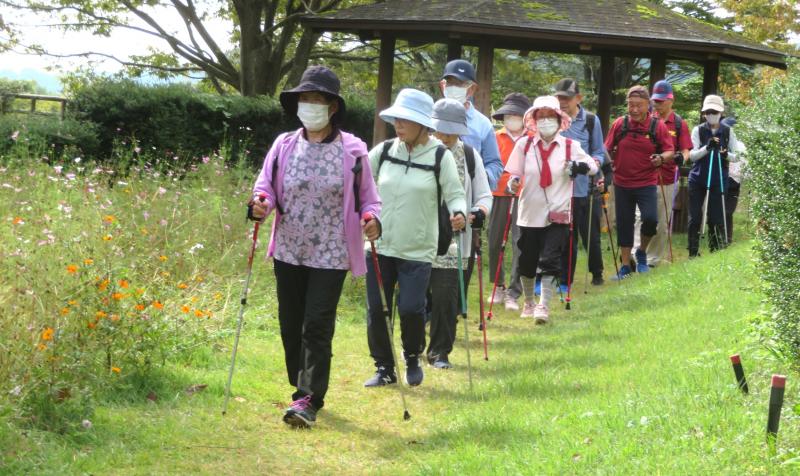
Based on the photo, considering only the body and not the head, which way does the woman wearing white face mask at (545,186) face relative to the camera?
toward the camera

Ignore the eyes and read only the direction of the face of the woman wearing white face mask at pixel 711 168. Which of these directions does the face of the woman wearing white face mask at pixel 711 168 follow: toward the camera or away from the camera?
toward the camera

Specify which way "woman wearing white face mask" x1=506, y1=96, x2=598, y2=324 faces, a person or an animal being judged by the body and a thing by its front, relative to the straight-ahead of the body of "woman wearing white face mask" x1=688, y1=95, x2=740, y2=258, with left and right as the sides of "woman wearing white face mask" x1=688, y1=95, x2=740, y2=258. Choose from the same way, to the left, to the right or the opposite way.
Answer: the same way

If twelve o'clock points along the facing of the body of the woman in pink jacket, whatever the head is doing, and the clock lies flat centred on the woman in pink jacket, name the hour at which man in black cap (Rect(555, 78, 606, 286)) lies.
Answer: The man in black cap is roughly at 7 o'clock from the woman in pink jacket.

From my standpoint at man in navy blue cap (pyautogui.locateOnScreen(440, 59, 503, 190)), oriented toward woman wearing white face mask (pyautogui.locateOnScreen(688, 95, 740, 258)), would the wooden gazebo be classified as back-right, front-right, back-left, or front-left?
front-left

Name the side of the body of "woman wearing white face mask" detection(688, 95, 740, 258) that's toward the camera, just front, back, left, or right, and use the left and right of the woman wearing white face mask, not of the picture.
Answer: front

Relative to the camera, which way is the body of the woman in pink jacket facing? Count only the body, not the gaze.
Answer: toward the camera

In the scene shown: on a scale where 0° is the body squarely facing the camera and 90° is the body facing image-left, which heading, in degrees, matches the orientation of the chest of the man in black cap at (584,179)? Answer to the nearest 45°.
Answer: approximately 45°

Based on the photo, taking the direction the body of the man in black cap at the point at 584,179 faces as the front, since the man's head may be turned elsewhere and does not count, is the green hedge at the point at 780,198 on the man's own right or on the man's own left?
on the man's own left

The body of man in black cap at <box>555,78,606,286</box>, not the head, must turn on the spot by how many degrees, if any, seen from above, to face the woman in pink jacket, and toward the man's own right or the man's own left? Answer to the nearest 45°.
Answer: approximately 45° to the man's own left

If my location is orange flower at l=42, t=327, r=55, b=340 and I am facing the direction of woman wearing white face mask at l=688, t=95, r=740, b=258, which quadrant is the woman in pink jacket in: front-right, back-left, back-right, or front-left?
front-right

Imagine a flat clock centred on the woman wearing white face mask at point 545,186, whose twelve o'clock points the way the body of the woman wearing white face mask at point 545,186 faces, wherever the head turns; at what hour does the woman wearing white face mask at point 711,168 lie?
the woman wearing white face mask at point 711,168 is roughly at 7 o'clock from the woman wearing white face mask at point 545,186.

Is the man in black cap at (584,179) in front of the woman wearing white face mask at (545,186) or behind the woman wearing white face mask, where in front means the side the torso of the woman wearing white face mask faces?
behind

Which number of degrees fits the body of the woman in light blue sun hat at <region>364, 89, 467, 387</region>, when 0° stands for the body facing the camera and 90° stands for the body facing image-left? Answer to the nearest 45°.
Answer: approximately 45°

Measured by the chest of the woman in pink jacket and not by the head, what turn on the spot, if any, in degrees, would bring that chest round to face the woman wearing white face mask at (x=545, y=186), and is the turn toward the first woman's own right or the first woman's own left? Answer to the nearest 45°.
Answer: approximately 135° to the first woman's own left

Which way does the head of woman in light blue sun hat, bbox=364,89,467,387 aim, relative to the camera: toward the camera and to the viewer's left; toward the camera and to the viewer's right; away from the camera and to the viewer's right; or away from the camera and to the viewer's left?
toward the camera and to the viewer's left
